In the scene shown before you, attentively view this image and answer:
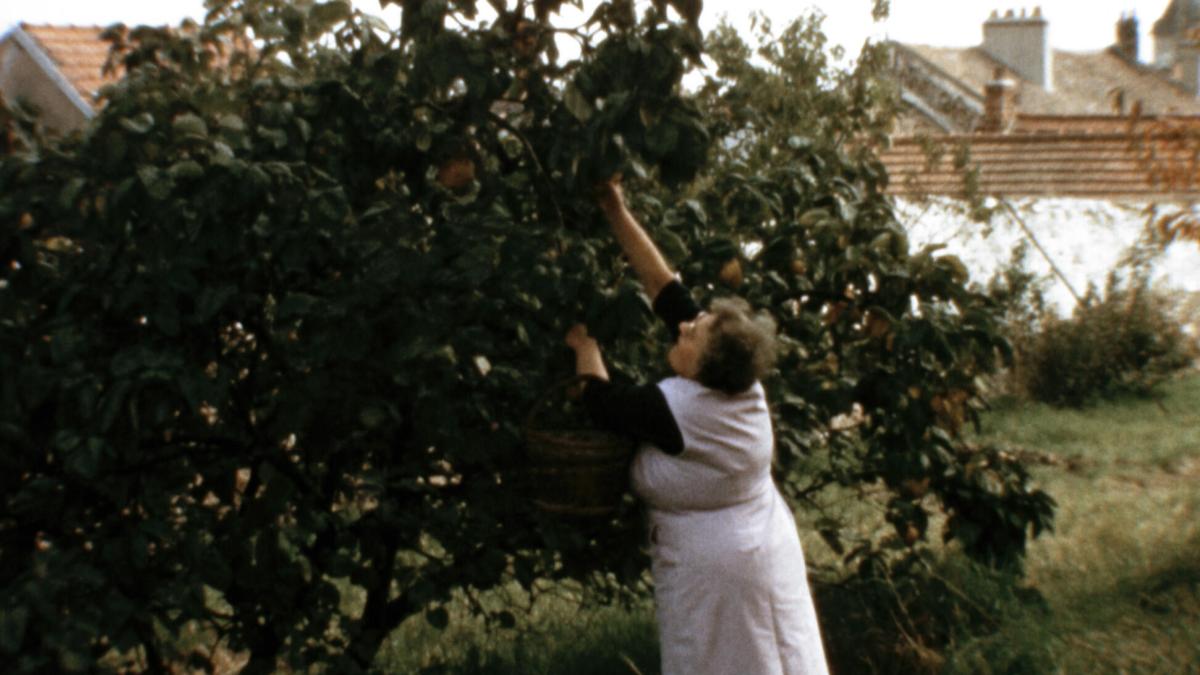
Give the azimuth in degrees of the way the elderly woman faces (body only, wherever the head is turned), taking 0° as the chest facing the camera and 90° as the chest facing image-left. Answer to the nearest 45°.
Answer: approximately 135°
